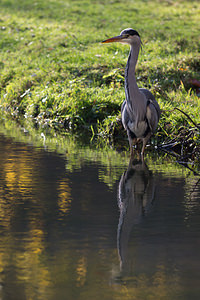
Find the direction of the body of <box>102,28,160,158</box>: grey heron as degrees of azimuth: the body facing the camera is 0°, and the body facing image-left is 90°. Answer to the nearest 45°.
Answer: approximately 45°
